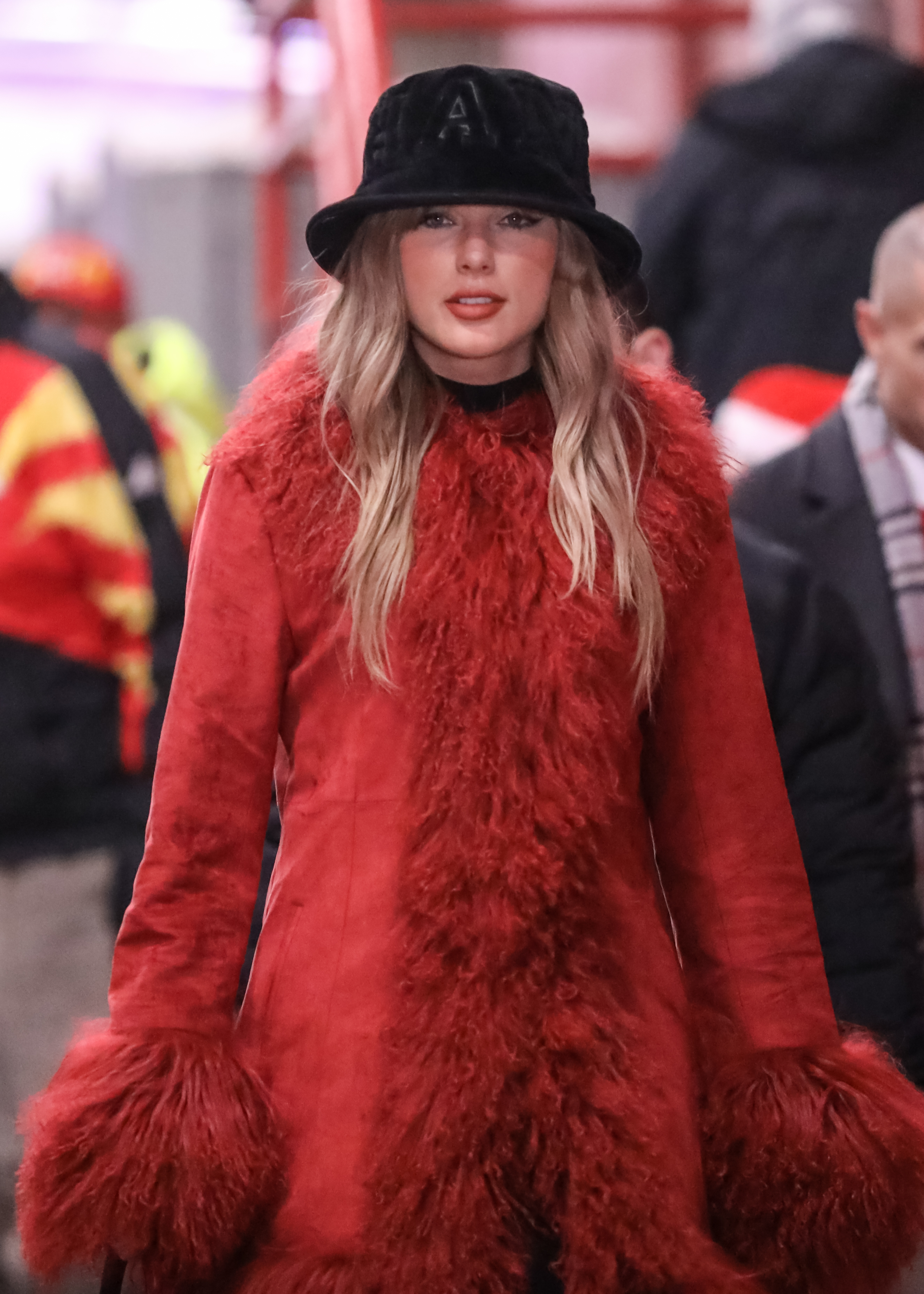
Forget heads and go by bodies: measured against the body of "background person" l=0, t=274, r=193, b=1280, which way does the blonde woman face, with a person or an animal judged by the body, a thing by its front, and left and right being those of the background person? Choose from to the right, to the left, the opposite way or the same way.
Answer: the opposite way

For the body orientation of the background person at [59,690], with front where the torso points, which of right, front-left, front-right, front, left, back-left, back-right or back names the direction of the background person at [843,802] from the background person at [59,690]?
back-right

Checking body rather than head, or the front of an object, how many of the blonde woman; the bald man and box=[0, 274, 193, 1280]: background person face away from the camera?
1

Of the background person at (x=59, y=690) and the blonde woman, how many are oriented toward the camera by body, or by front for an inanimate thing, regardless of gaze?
1

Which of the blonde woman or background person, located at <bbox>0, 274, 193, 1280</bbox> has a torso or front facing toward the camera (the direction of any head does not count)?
the blonde woman

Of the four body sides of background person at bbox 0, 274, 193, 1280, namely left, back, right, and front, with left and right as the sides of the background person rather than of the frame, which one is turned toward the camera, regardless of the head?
back

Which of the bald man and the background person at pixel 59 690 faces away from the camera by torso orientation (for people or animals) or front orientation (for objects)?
the background person

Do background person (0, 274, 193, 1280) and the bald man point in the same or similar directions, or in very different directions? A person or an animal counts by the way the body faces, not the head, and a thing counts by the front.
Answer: very different directions

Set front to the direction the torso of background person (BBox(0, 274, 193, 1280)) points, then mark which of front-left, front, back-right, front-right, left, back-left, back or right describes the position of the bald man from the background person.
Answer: back-right

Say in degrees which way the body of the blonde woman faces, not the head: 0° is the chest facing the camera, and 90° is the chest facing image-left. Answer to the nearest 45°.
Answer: approximately 0°

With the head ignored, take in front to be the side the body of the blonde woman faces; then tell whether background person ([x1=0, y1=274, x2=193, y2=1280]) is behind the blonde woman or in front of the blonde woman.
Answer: behind

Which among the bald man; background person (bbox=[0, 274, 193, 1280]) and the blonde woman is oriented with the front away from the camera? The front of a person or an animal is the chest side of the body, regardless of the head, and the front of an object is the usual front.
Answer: the background person
